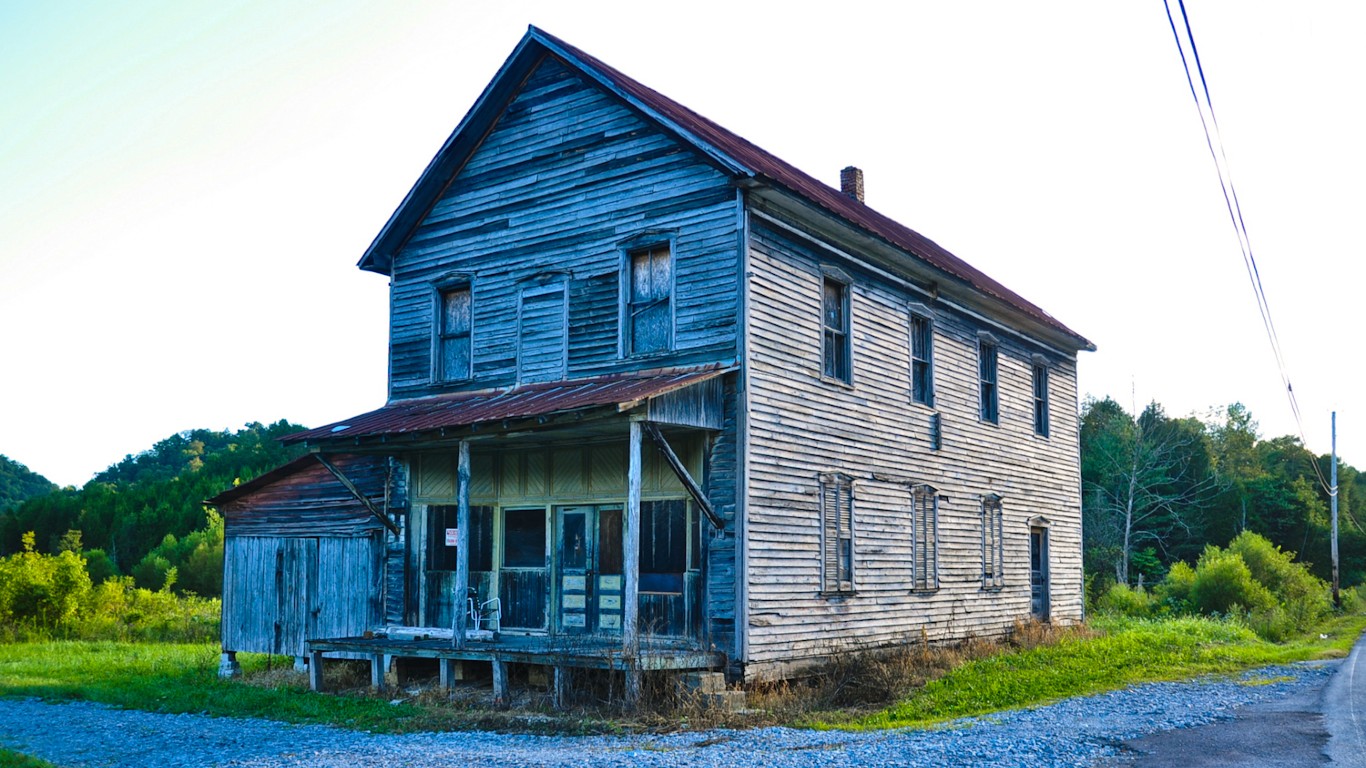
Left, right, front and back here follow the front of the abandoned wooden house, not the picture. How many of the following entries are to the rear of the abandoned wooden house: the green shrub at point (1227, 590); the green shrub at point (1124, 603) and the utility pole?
3

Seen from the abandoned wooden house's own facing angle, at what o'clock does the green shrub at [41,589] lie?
The green shrub is roughly at 3 o'clock from the abandoned wooden house.

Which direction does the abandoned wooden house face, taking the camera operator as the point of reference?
facing the viewer and to the left of the viewer

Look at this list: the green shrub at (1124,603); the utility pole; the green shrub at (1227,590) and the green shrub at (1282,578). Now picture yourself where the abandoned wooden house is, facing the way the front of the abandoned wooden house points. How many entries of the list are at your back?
4

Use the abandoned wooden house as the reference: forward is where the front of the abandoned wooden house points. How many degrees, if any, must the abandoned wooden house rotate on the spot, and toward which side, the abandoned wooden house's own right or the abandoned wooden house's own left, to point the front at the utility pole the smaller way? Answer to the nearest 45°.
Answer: approximately 180°

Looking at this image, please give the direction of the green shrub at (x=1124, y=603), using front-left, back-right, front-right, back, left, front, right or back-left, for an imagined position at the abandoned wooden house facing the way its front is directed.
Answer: back

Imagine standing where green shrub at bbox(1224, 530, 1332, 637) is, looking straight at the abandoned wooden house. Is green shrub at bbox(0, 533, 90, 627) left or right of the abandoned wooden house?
right

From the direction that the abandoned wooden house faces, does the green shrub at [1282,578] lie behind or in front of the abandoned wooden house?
behind

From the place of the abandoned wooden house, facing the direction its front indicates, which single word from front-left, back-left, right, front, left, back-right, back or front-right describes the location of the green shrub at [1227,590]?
back

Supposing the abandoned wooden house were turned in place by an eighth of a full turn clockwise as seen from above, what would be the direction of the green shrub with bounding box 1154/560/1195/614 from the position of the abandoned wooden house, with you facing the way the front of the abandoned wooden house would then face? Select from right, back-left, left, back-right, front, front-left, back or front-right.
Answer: back-right
